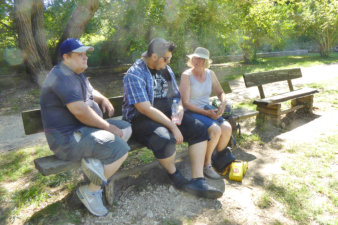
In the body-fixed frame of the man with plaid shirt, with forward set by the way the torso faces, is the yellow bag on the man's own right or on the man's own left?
on the man's own left

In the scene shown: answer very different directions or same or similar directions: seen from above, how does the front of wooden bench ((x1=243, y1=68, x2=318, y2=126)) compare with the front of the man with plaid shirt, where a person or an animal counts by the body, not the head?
same or similar directions

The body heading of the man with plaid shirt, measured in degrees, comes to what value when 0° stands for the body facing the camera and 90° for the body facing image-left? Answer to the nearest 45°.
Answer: approximately 315°

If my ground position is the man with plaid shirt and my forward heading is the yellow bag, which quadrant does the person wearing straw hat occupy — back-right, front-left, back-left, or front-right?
front-left

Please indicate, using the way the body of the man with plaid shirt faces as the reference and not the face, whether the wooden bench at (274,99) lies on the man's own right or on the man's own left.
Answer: on the man's own left

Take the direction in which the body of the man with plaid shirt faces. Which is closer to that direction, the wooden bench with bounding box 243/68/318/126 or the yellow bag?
the yellow bag

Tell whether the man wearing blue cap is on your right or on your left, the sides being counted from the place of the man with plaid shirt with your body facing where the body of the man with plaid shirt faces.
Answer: on your right

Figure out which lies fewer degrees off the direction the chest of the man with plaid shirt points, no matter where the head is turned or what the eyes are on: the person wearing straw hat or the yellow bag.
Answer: the yellow bag

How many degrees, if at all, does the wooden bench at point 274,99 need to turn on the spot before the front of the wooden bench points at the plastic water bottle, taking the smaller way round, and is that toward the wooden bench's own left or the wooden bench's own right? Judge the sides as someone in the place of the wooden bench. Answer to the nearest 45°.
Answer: approximately 45° to the wooden bench's own right

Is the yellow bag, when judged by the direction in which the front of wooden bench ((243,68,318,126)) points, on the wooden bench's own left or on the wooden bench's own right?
on the wooden bench's own right

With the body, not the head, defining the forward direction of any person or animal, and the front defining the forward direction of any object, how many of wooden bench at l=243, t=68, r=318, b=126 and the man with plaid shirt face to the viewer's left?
0

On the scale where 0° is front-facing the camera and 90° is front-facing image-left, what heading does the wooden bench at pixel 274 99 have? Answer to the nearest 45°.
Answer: approximately 315°

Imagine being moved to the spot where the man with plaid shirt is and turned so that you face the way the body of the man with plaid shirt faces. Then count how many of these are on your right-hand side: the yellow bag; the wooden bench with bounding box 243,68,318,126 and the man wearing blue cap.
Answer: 1

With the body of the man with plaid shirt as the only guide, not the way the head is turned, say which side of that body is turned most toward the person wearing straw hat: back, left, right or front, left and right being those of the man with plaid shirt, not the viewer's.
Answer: left
